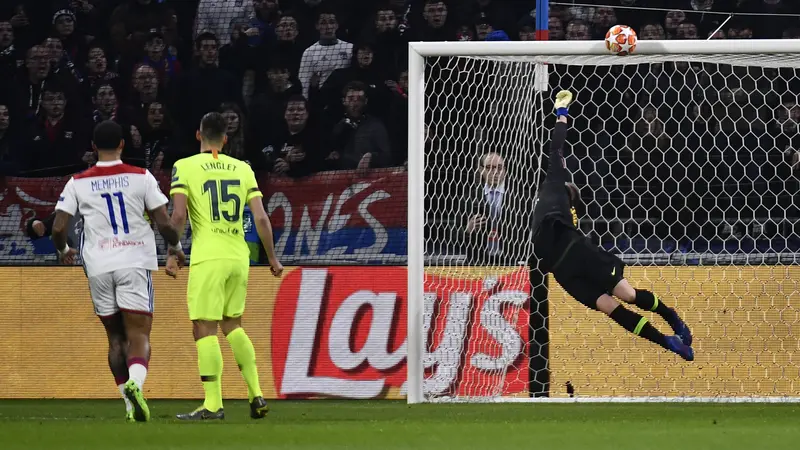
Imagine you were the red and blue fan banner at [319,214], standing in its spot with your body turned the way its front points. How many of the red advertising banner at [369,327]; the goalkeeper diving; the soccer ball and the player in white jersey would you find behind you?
0

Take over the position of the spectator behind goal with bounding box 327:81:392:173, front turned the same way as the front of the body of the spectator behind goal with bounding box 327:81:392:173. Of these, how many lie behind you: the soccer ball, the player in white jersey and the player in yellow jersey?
0

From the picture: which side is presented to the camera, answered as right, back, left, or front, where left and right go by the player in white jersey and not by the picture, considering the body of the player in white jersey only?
back

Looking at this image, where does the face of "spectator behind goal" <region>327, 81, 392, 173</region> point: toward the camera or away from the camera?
toward the camera

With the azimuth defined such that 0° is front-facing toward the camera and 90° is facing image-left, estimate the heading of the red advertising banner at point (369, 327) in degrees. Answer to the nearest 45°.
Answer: approximately 0°

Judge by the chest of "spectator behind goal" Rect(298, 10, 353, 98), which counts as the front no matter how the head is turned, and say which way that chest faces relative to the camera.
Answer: toward the camera

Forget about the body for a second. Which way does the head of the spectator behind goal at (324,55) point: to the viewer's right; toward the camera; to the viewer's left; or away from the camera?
toward the camera

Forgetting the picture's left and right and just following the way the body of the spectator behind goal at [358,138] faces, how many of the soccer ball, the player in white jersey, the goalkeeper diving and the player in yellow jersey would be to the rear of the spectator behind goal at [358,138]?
0

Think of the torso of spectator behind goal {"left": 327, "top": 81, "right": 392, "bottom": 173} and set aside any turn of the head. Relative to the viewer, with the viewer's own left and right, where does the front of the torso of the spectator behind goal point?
facing the viewer

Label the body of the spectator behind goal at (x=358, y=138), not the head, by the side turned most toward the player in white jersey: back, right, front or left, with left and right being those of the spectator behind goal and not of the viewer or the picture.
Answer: front

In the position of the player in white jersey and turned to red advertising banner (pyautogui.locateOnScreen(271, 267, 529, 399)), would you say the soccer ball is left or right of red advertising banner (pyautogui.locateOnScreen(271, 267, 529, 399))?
right
